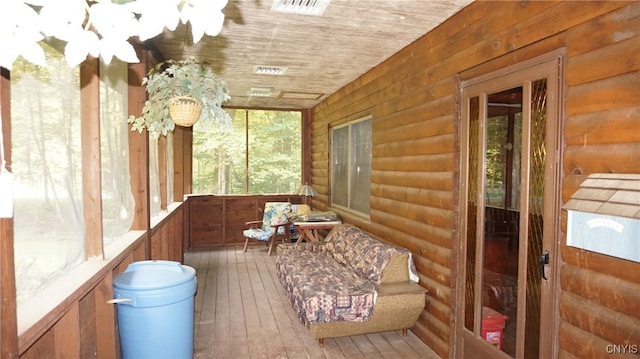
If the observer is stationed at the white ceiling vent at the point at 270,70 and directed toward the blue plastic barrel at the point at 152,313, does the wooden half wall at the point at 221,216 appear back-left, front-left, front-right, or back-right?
back-right

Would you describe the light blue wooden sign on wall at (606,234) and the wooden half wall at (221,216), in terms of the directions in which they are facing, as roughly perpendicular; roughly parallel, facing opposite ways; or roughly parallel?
roughly perpendicular

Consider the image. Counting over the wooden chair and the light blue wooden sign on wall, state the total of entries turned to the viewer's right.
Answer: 0

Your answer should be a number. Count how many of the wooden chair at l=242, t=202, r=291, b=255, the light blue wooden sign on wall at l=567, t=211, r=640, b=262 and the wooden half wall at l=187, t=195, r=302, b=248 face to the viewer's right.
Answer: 0

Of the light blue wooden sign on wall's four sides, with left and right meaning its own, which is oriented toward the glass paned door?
right

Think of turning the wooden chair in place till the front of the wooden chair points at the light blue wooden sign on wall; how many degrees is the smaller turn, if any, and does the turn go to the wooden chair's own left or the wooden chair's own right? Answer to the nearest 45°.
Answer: approximately 45° to the wooden chair's own left

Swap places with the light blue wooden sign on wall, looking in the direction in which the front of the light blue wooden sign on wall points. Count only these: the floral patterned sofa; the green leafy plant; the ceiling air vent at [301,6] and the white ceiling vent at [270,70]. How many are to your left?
0

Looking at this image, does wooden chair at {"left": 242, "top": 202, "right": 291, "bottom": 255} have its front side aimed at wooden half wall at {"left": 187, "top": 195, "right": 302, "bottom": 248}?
no

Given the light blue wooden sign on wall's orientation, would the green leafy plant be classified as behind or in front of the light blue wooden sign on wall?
in front

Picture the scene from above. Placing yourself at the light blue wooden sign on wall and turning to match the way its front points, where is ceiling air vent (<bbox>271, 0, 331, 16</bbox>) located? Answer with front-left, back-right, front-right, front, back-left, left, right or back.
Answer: front-right

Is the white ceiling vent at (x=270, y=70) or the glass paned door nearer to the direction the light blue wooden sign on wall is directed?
the white ceiling vent

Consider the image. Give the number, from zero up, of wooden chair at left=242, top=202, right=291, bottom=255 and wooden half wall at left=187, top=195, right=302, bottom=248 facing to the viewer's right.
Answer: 0

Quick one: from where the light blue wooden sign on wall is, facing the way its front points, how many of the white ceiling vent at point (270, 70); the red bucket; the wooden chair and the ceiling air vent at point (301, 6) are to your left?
0

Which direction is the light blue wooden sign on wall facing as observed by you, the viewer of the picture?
facing the viewer and to the left of the viewer

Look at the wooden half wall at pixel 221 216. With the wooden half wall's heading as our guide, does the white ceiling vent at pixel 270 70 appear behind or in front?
in front
